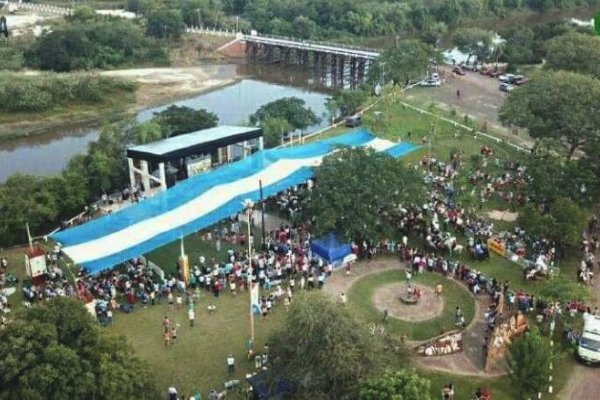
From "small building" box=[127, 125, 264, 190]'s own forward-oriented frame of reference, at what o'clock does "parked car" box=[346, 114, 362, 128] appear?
The parked car is roughly at 9 o'clock from the small building.

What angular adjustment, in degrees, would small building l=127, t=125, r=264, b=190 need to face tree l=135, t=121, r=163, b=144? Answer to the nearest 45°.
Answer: approximately 180°

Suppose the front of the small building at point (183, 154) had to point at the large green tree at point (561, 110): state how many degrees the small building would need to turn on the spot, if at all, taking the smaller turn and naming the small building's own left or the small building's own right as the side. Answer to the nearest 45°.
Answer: approximately 45° to the small building's own left

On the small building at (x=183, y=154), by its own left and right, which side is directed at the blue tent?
front

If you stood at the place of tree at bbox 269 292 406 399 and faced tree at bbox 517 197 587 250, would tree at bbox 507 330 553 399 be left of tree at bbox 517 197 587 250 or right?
right

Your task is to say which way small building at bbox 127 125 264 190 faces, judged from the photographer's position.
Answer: facing the viewer and to the right of the viewer

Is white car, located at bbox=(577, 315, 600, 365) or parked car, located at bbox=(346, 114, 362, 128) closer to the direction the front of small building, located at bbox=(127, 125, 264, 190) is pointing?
the white car

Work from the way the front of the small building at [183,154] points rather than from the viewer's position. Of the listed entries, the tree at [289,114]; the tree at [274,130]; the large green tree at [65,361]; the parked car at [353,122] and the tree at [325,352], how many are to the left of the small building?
3

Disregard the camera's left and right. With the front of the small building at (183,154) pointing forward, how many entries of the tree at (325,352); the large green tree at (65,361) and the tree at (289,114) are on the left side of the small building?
1

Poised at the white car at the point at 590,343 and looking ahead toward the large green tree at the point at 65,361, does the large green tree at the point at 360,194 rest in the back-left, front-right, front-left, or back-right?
front-right

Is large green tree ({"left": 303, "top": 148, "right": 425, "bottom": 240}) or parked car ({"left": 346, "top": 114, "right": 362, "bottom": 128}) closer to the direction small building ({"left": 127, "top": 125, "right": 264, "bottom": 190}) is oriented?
the large green tree

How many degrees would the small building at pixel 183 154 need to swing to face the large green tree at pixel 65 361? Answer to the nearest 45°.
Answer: approximately 45° to its right

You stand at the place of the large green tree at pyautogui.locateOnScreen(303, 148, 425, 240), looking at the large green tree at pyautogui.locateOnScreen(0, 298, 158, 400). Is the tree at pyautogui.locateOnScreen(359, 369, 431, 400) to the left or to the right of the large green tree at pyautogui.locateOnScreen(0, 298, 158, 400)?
left

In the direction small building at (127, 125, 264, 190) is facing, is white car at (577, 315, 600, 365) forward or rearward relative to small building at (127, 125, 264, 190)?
forward

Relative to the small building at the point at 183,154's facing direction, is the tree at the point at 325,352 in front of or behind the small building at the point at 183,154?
in front
